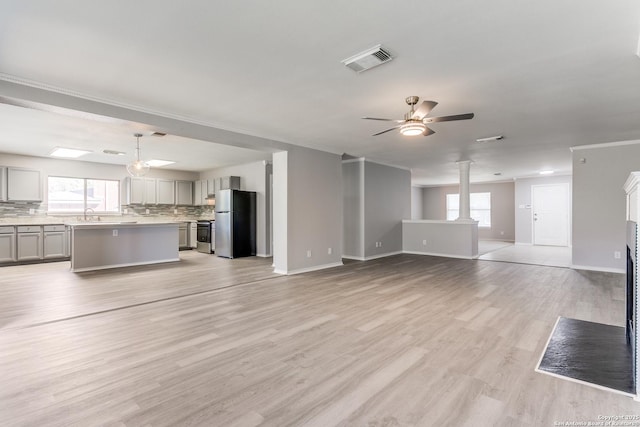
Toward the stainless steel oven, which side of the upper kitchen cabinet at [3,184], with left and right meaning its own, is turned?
left

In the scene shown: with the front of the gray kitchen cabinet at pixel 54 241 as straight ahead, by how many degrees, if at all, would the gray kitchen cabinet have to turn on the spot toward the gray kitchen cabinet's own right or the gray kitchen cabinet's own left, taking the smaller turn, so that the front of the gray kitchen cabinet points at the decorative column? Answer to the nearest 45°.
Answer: approximately 45° to the gray kitchen cabinet's own left

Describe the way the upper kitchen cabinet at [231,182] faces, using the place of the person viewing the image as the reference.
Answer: facing the viewer and to the left of the viewer

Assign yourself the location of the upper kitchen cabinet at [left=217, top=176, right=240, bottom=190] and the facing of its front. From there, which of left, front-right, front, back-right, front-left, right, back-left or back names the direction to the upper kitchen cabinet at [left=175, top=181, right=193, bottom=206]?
right

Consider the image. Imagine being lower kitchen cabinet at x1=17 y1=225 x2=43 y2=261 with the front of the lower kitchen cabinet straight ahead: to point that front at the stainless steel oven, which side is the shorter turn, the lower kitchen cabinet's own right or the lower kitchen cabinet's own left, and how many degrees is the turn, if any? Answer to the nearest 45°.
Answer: approximately 90° to the lower kitchen cabinet's own left

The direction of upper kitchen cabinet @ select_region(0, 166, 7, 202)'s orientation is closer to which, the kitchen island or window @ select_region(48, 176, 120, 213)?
the kitchen island
